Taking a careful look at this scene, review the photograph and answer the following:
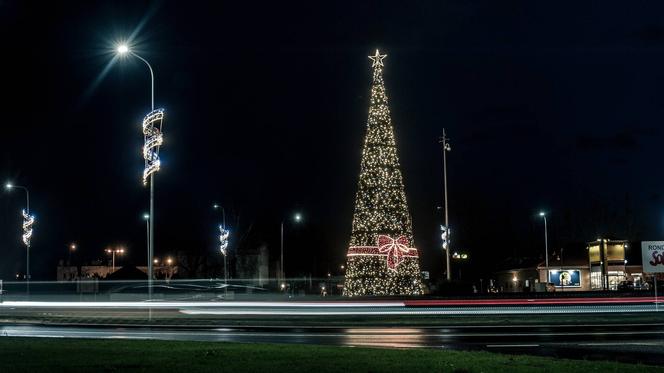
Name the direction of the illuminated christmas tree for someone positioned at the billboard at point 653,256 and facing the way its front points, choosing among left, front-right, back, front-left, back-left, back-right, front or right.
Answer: back-right

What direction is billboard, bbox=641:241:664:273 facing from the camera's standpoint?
toward the camera
